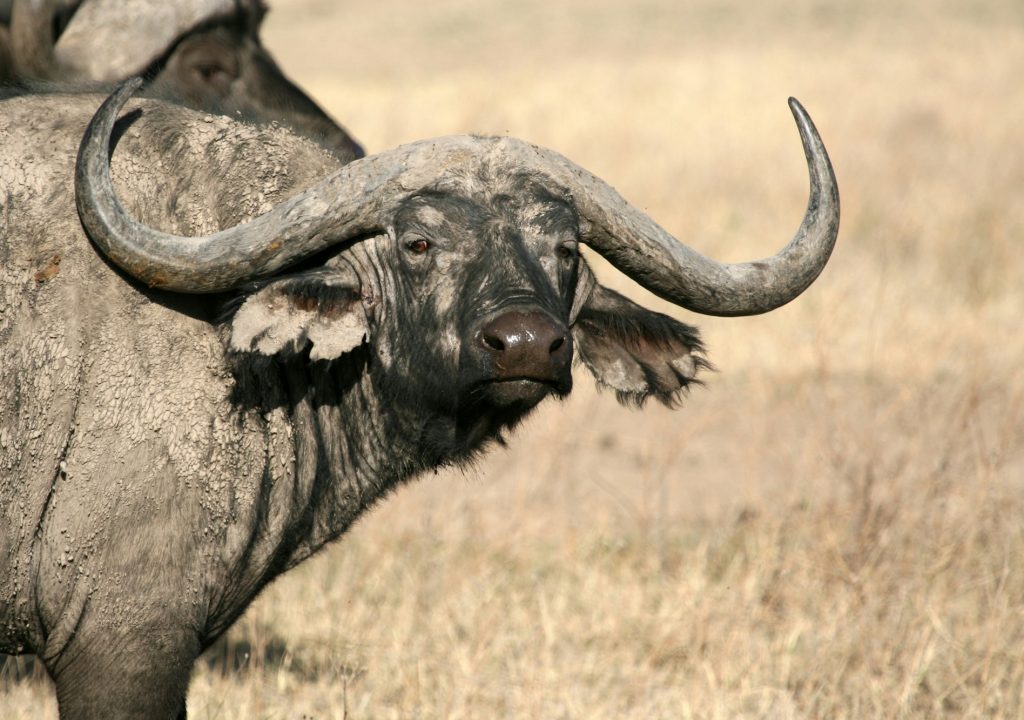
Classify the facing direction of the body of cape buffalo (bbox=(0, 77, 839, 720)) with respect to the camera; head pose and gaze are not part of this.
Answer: to the viewer's right

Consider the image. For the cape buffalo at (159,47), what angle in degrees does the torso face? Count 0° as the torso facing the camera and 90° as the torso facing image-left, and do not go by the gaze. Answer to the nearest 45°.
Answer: approximately 270°

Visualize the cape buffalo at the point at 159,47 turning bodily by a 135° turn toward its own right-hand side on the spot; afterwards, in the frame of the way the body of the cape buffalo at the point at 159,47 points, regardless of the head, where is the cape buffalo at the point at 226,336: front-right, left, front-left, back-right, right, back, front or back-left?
front-left
